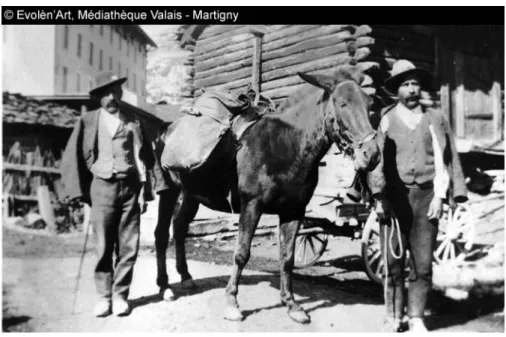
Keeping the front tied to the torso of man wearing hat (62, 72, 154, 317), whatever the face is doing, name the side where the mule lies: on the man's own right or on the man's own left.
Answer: on the man's own left

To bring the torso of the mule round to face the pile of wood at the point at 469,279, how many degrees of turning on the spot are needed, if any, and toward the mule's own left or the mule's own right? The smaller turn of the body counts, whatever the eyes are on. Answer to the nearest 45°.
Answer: approximately 90° to the mule's own left

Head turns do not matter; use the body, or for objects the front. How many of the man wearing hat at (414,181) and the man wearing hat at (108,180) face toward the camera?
2

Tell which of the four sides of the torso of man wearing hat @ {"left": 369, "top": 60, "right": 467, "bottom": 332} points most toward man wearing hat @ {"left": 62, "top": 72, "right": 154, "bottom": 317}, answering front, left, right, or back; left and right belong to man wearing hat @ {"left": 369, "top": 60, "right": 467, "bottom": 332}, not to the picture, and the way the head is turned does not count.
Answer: right

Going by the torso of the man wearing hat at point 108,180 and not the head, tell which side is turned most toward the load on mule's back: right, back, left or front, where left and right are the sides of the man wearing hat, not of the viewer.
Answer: left

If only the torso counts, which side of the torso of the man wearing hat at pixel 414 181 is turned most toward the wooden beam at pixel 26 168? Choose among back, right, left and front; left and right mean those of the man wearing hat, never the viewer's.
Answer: right

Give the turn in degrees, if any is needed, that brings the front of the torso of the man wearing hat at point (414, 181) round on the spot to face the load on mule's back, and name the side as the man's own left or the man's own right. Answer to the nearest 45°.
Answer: approximately 90° to the man's own right

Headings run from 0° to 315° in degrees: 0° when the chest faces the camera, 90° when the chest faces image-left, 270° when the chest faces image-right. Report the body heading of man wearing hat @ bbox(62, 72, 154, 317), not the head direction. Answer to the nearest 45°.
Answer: approximately 0°
